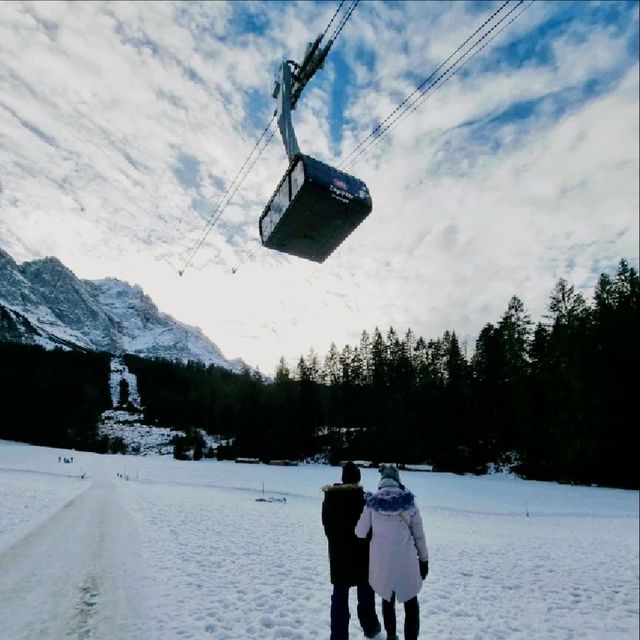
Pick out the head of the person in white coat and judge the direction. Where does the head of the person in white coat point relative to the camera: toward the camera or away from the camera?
away from the camera

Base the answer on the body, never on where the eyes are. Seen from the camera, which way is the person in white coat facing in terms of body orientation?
away from the camera

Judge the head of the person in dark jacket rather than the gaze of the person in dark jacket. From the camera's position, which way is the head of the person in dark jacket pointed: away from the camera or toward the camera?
away from the camera
